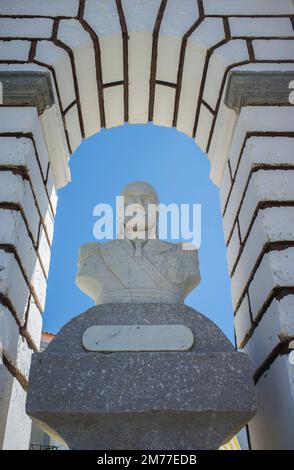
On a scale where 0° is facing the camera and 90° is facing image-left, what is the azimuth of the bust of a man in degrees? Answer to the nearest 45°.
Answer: approximately 0°
